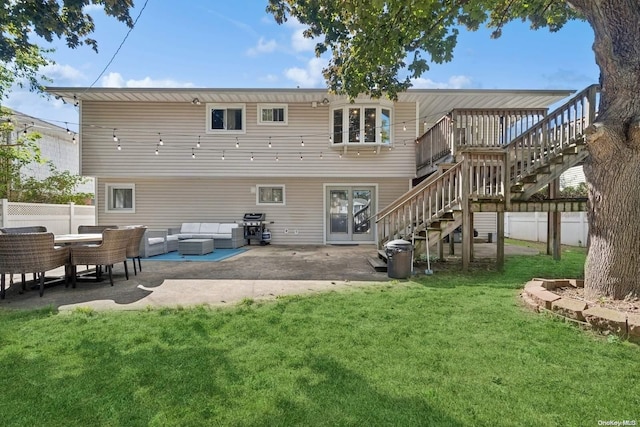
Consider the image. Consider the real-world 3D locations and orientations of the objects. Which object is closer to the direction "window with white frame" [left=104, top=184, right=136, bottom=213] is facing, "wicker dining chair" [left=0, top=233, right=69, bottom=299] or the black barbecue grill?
the wicker dining chair

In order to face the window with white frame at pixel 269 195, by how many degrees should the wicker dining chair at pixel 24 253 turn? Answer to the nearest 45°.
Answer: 0° — it already faces it

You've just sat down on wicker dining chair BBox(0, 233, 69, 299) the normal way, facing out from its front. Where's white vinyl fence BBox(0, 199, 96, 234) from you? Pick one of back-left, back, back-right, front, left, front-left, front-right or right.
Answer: front-left

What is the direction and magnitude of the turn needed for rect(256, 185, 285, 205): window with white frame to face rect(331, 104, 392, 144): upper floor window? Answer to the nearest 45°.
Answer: approximately 45° to its left

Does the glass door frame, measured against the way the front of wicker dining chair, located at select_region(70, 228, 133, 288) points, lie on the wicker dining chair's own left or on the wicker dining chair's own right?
on the wicker dining chair's own right

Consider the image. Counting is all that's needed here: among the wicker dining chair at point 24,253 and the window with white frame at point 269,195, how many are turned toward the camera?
1

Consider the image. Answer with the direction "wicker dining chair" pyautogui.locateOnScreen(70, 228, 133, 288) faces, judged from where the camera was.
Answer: facing away from the viewer and to the left of the viewer

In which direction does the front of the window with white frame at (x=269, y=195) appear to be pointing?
toward the camera

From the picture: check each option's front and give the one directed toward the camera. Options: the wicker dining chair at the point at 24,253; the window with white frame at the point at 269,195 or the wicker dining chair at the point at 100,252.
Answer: the window with white frame

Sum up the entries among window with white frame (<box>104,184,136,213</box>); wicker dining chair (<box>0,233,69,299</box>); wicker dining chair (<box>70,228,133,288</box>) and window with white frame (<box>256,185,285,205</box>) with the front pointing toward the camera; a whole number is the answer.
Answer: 2

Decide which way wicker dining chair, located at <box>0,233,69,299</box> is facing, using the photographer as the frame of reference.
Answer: facing away from the viewer and to the right of the viewer

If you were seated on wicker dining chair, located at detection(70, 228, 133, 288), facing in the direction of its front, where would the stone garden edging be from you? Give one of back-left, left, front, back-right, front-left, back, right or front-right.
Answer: back

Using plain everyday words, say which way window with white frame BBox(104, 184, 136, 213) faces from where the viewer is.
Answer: facing the viewer
